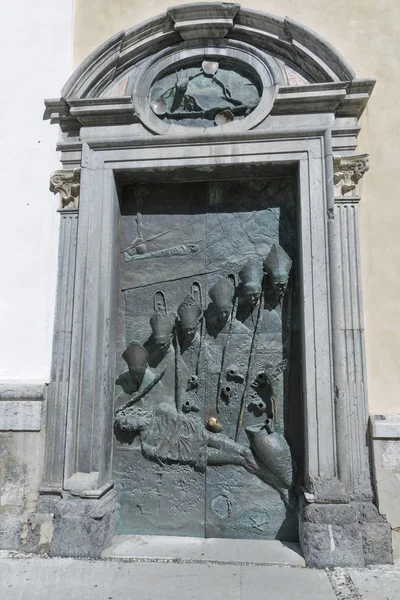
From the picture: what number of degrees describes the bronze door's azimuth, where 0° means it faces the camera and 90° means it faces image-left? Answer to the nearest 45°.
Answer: approximately 0°
